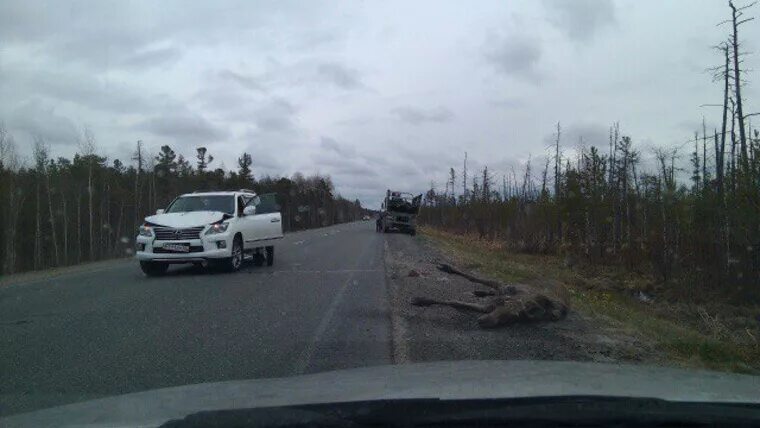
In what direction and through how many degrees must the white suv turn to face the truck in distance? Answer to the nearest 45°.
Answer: approximately 180°

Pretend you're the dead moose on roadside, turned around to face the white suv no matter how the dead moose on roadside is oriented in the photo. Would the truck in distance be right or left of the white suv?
right

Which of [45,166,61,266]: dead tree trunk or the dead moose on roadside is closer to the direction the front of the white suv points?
the dead moose on roadside

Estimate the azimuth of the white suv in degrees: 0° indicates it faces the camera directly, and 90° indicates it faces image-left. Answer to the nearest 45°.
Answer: approximately 45°

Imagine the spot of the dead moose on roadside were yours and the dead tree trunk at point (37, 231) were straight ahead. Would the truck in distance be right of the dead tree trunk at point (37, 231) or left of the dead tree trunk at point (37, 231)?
right
